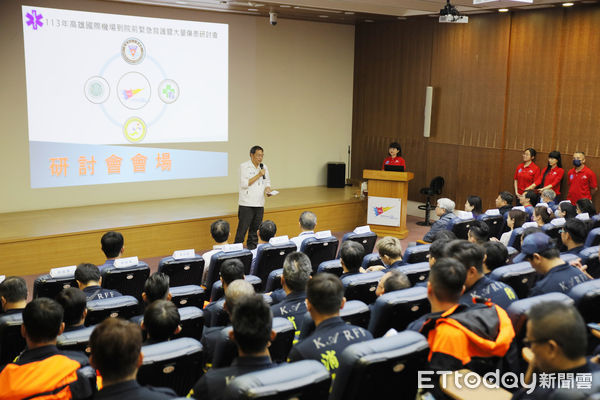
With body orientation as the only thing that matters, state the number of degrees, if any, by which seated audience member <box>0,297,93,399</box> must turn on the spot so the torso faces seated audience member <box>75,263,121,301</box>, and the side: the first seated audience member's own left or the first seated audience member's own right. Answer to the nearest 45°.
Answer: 0° — they already face them

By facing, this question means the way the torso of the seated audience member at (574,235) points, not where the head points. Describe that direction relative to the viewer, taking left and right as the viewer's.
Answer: facing away from the viewer and to the left of the viewer

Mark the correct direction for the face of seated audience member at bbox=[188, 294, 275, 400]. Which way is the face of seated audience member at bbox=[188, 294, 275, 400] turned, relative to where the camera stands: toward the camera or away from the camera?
away from the camera

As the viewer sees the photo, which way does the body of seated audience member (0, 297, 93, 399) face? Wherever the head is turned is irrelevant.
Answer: away from the camera

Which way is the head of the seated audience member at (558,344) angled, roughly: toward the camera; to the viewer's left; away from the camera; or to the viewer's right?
to the viewer's left

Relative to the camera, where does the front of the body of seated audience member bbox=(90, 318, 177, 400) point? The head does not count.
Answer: away from the camera

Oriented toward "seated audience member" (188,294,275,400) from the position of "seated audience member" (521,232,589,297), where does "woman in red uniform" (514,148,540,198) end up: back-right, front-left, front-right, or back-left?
back-right

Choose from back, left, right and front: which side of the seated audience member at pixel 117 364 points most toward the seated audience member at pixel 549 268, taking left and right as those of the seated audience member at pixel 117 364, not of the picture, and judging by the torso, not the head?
right

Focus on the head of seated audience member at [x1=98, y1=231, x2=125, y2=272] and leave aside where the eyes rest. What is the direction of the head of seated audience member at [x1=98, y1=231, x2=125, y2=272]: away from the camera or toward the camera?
away from the camera

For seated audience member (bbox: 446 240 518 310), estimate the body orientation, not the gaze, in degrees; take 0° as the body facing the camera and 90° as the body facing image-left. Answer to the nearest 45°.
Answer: approximately 135°
